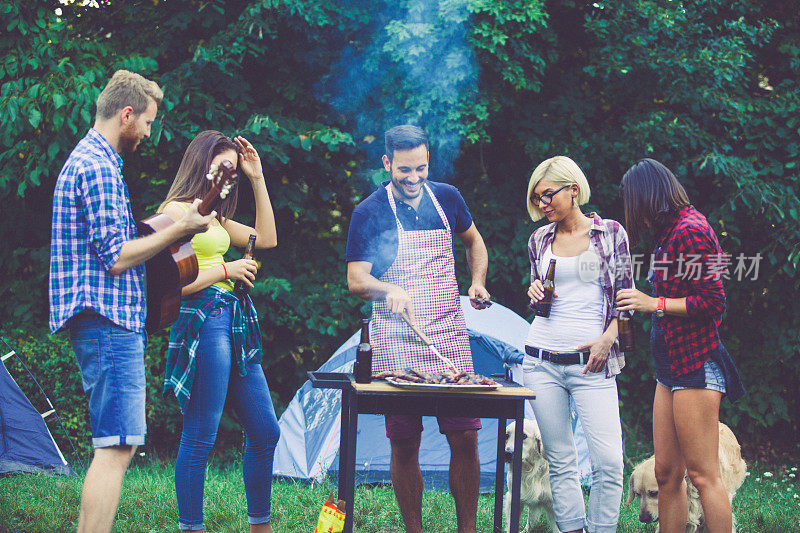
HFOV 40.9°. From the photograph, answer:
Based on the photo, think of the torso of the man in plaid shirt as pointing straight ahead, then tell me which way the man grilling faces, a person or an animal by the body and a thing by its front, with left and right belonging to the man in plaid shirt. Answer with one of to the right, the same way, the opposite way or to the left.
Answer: to the right

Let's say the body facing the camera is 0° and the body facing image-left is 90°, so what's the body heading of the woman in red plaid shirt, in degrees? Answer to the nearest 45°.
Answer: approximately 90°

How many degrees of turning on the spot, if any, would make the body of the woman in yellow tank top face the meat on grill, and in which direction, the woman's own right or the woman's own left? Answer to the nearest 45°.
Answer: approximately 45° to the woman's own left

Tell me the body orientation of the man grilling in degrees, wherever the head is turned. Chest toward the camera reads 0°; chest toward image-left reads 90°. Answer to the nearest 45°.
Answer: approximately 0°

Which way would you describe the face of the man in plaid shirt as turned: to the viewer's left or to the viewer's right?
to the viewer's right

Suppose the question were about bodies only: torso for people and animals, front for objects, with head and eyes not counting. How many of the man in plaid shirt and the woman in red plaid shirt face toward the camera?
0

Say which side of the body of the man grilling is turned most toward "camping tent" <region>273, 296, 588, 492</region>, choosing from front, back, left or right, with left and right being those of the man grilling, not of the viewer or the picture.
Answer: back

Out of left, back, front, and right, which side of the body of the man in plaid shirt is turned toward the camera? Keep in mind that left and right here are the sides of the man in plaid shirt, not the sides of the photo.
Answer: right

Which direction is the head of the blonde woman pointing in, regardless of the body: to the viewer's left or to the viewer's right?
to the viewer's left
